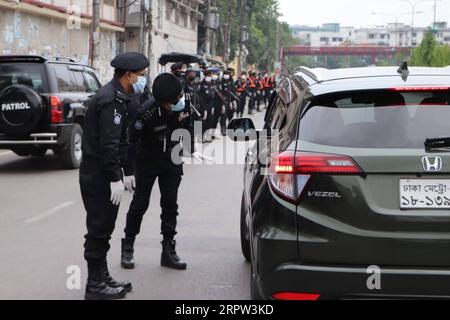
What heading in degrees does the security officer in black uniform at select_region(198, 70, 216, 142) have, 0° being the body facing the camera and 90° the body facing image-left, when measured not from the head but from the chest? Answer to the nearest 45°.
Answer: approximately 0°

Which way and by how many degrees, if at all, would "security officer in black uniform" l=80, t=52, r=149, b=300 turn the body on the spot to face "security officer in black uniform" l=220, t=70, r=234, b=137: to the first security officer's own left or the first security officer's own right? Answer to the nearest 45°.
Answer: approximately 90° to the first security officer's own left

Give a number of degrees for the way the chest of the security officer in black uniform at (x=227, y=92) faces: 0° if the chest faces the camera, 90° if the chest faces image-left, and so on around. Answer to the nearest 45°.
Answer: approximately 0°

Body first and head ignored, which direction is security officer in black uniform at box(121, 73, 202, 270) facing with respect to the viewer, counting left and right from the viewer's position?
facing the viewer and to the right of the viewer

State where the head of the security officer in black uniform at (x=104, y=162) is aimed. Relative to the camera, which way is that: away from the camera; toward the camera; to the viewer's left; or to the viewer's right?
to the viewer's right

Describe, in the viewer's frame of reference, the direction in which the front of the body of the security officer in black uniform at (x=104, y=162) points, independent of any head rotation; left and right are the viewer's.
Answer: facing to the right of the viewer

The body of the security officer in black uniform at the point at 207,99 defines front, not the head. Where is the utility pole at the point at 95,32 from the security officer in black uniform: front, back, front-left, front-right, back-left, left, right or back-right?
back-right

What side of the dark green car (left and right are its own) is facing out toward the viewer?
back

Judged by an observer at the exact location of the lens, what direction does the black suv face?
facing away from the viewer and to the right of the viewer

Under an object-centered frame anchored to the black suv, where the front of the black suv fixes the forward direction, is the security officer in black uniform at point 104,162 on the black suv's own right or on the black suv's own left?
on the black suv's own right

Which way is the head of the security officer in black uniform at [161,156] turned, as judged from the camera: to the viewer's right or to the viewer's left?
to the viewer's right

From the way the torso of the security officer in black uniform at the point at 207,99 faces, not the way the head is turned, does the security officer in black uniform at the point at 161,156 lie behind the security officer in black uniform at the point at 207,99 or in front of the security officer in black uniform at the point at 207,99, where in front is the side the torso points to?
in front

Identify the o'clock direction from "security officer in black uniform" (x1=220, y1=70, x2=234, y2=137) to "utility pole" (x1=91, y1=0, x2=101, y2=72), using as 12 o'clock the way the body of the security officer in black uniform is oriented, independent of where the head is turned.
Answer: The utility pole is roughly at 3 o'clock from the security officer in black uniform.
